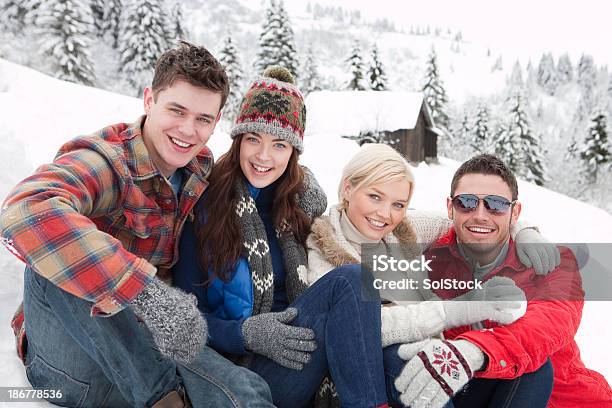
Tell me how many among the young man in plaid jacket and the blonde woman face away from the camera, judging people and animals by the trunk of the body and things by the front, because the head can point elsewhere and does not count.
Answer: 0

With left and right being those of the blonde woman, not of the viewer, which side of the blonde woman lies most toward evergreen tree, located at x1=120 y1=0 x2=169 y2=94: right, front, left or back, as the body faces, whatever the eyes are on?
back

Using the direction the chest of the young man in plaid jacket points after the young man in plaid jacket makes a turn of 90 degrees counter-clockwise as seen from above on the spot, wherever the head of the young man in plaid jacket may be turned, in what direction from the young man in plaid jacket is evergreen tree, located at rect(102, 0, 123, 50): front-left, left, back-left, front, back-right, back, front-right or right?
front-left

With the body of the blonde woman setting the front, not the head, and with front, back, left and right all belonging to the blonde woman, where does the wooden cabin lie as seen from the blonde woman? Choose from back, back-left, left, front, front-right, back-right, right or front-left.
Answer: back-left

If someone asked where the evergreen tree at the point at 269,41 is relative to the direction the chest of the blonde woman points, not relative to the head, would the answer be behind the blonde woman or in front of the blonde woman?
behind

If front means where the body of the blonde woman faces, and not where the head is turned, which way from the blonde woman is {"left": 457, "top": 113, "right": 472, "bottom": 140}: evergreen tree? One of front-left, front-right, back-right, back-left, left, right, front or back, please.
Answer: back-left

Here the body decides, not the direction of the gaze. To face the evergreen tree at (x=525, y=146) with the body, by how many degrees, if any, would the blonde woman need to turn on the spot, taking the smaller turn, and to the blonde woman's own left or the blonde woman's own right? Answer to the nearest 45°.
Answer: approximately 135° to the blonde woman's own left

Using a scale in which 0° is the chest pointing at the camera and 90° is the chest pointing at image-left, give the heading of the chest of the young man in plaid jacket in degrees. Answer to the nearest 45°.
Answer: approximately 315°

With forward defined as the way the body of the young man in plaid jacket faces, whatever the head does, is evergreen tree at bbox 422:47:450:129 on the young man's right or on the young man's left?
on the young man's left
